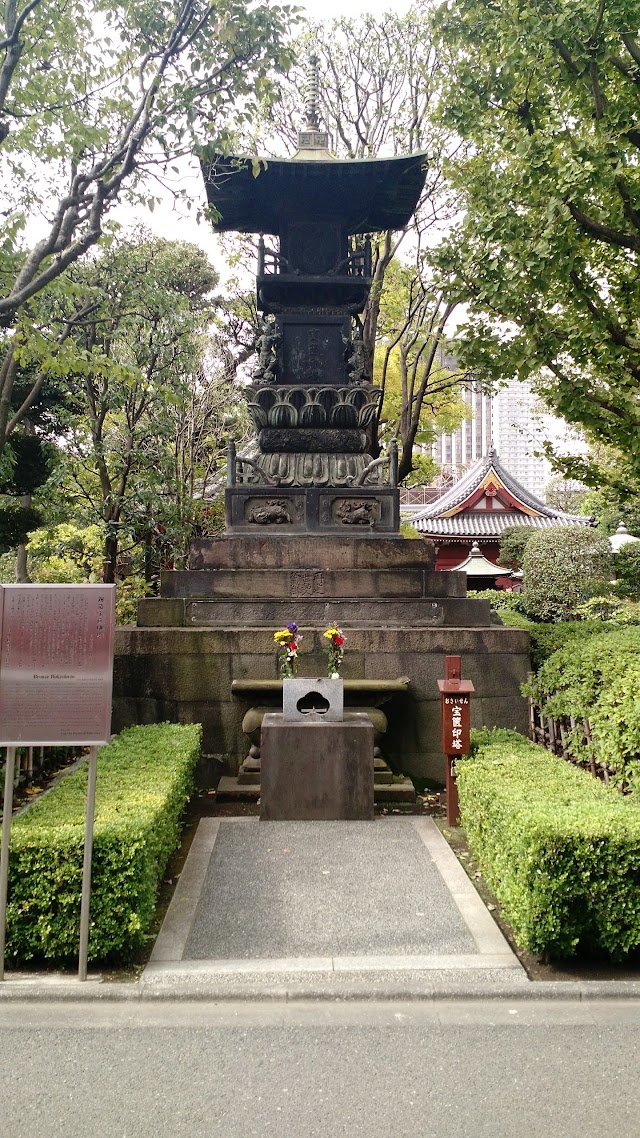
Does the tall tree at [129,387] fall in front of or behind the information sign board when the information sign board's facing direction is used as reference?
behind

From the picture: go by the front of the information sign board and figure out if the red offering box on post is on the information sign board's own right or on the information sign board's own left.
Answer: on the information sign board's own left

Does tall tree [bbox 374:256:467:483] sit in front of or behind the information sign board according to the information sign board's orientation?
behind

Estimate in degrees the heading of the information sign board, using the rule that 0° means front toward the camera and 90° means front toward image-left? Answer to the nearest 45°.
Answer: approximately 0°

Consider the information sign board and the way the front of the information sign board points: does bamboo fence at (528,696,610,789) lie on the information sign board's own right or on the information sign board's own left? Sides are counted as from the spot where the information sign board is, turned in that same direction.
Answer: on the information sign board's own left

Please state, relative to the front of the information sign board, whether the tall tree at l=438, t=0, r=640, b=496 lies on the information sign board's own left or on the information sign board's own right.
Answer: on the information sign board's own left

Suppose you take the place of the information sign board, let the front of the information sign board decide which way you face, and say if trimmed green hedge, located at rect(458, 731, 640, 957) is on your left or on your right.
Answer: on your left

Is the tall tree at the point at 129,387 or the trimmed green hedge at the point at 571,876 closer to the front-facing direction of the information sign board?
the trimmed green hedge

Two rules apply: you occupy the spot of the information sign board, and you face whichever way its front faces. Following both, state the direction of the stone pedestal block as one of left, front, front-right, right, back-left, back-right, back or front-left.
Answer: back-left

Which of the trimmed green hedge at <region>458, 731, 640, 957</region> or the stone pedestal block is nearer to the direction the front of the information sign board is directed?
the trimmed green hedge

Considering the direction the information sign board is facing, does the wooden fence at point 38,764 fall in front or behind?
behind

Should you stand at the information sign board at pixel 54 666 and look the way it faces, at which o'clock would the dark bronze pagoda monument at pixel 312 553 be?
The dark bronze pagoda monument is roughly at 7 o'clock from the information sign board.

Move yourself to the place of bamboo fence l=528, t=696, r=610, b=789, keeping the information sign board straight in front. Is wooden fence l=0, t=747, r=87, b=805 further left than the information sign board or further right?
right
